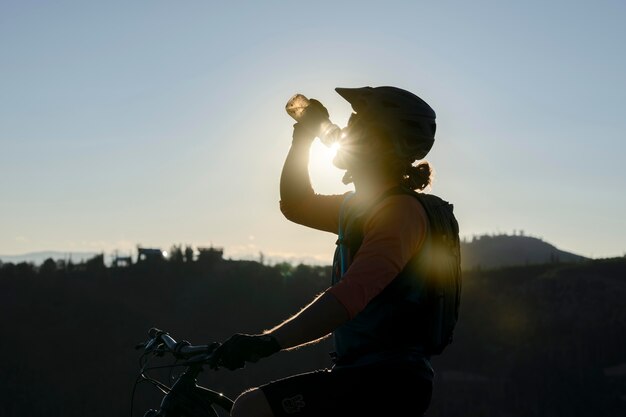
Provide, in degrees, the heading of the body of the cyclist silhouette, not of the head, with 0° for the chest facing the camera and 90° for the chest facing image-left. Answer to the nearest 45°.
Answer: approximately 90°
